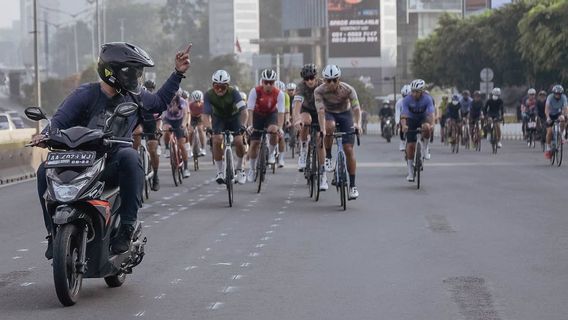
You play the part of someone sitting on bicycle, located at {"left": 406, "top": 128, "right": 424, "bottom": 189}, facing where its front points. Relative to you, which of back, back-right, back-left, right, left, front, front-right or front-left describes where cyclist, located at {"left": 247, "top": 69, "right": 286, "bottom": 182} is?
right

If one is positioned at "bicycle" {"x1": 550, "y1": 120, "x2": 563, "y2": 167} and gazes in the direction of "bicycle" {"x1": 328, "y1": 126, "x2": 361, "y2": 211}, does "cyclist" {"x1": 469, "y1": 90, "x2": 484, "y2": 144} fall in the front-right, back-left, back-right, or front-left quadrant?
back-right

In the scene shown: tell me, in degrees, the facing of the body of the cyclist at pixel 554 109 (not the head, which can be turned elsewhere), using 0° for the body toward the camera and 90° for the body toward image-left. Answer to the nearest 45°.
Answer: approximately 0°

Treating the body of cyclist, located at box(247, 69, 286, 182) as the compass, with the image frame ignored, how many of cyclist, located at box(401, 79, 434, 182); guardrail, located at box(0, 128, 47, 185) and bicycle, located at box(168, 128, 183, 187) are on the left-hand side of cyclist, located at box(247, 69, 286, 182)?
1

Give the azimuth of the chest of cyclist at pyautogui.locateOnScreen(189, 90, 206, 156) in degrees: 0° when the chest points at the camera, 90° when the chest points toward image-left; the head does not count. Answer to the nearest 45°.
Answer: approximately 0°

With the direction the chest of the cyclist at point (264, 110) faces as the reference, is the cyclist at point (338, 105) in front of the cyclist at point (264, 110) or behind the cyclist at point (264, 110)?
in front

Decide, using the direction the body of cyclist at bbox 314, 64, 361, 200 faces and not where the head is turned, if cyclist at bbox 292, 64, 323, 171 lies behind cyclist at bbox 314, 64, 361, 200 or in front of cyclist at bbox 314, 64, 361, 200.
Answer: behind
